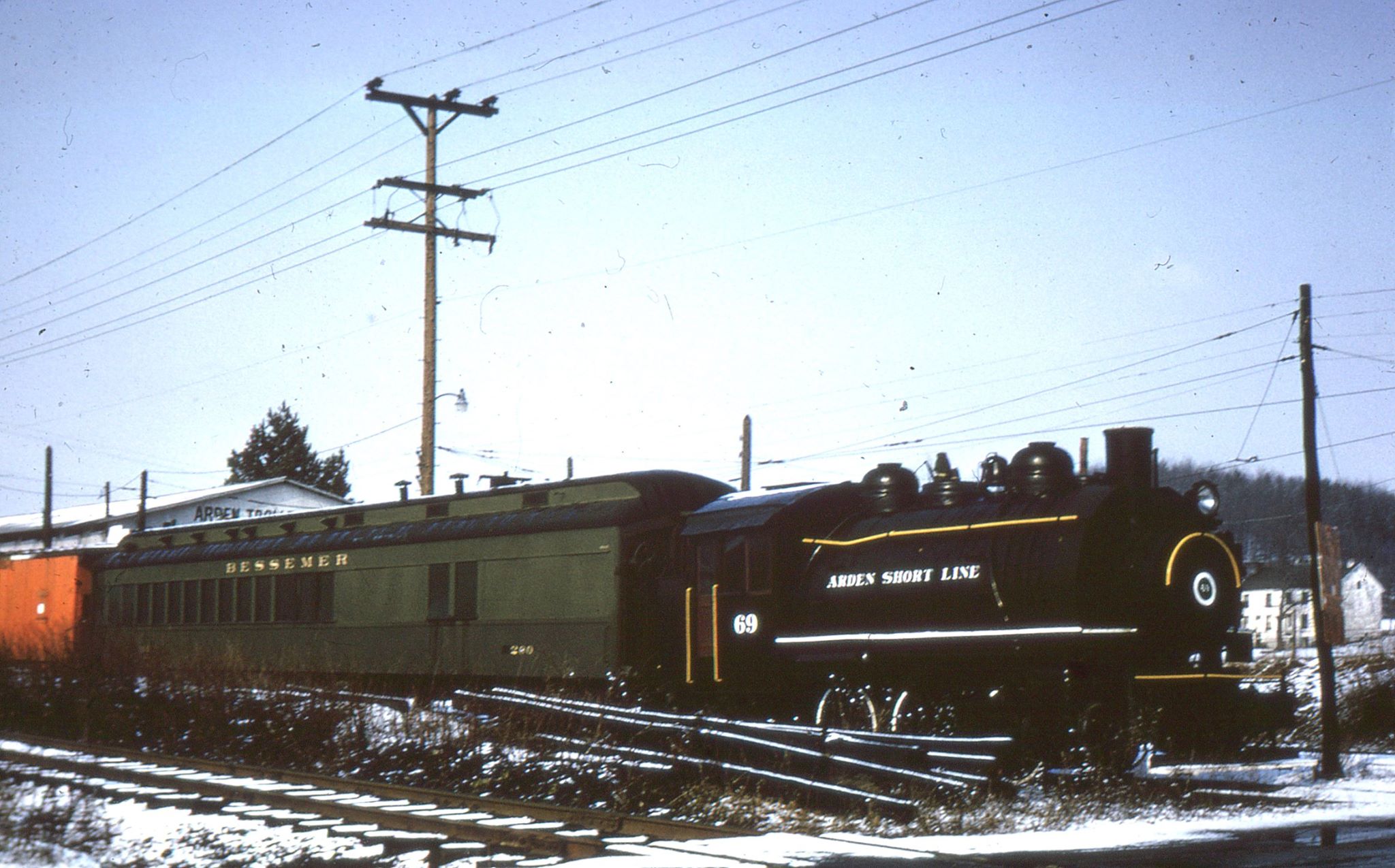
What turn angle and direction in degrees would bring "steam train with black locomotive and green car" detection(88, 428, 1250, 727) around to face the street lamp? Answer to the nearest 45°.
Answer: approximately 180°

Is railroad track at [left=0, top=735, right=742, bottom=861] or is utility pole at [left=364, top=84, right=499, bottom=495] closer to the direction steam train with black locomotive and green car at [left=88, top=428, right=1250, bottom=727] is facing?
the railroad track

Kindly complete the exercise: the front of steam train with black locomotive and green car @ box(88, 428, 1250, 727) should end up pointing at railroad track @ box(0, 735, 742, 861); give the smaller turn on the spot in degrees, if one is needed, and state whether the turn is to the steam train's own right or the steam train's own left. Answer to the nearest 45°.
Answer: approximately 90° to the steam train's own right

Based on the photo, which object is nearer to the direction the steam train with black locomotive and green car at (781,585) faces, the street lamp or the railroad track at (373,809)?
the railroad track

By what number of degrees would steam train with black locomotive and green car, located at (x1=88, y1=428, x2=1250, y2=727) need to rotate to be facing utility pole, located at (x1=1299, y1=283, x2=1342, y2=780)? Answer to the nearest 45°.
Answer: approximately 45° to its left

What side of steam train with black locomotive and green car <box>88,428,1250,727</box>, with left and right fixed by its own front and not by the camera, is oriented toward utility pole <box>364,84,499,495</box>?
back

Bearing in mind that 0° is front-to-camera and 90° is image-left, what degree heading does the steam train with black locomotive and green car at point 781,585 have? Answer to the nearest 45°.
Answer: approximately 315°

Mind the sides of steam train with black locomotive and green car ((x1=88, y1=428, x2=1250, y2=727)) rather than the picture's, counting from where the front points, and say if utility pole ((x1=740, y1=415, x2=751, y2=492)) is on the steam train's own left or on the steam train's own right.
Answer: on the steam train's own left
